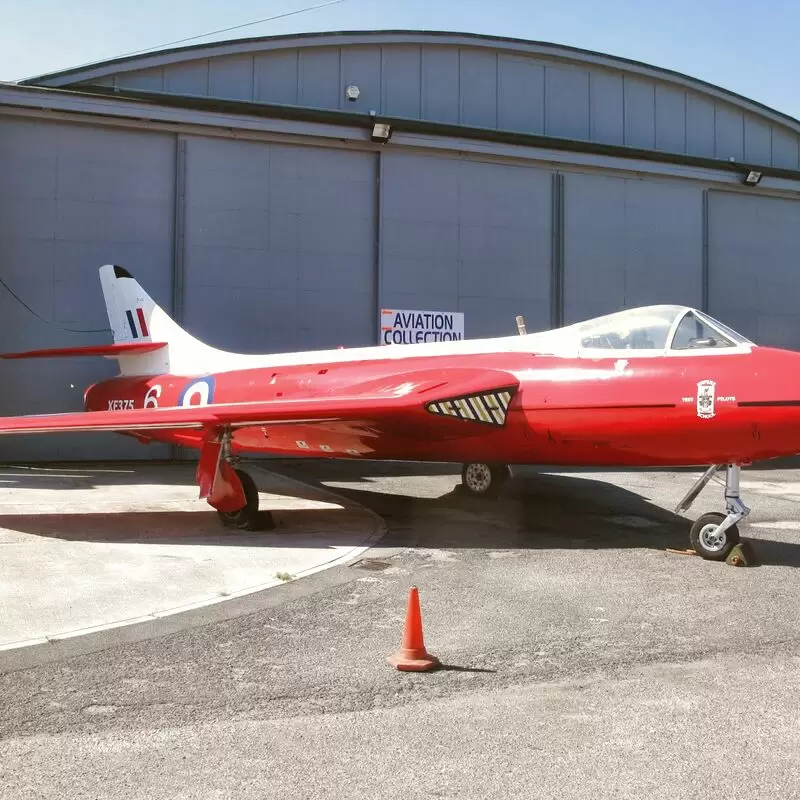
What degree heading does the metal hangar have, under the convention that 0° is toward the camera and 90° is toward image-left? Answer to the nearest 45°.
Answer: approximately 0°

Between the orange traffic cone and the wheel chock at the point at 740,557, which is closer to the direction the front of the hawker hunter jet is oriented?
the wheel chock

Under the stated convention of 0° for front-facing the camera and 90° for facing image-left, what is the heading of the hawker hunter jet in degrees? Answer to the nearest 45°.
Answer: approximately 315°

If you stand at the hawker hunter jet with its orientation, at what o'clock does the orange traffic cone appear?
The orange traffic cone is roughly at 2 o'clock from the hawker hunter jet.

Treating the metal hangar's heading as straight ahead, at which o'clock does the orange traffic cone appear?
The orange traffic cone is roughly at 12 o'clock from the metal hangar.

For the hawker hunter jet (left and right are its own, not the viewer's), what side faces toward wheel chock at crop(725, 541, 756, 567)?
front
